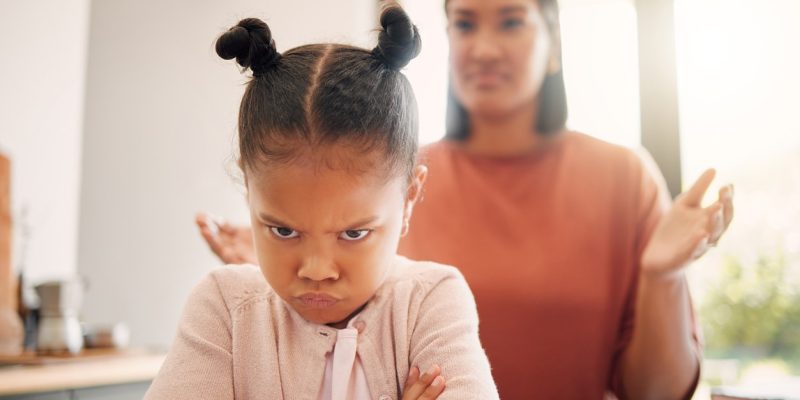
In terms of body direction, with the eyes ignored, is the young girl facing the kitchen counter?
no

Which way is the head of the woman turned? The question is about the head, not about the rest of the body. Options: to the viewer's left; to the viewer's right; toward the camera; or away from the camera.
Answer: toward the camera

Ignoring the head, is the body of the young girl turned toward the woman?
no

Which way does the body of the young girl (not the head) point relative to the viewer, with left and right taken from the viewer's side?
facing the viewer

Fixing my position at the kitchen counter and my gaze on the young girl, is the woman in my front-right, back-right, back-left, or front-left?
front-left
